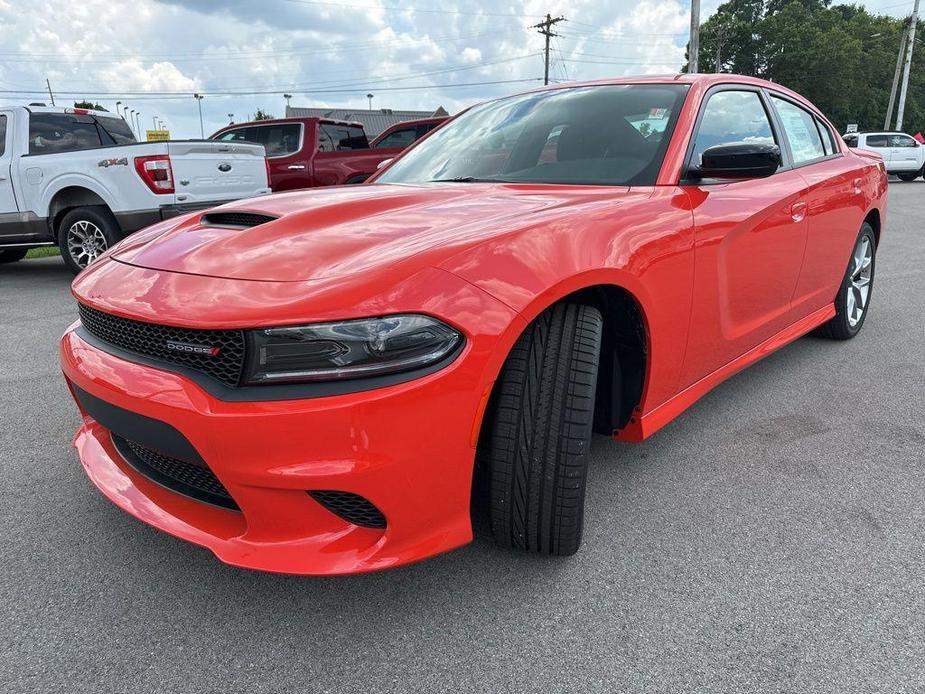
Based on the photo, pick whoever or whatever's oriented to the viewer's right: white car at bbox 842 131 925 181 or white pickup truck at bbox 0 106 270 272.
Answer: the white car

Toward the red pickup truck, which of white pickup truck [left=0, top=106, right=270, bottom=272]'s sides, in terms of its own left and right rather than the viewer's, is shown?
right

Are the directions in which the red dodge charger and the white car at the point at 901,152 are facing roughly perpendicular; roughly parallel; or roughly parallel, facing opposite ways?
roughly perpendicular

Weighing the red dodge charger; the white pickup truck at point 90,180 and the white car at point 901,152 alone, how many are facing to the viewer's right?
1

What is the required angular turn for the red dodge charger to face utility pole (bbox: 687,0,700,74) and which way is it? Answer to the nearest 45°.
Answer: approximately 135° to its right

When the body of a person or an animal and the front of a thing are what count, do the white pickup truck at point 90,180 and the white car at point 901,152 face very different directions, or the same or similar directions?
very different directions

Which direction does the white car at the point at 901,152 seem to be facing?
to the viewer's right

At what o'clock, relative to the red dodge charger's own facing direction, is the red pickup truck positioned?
The red pickup truck is roughly at 4 o'clock from the red dodge charger.

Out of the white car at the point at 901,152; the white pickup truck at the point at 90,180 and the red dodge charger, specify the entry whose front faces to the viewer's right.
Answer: the white car

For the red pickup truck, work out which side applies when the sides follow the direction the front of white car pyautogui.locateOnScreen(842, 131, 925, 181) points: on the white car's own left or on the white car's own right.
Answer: on the white car's own right

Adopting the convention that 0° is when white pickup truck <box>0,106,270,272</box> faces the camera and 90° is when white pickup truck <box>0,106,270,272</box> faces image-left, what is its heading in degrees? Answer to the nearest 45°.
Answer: approximately 135°

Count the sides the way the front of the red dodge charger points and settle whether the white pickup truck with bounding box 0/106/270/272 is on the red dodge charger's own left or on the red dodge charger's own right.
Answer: on the red dodge charger's own right
